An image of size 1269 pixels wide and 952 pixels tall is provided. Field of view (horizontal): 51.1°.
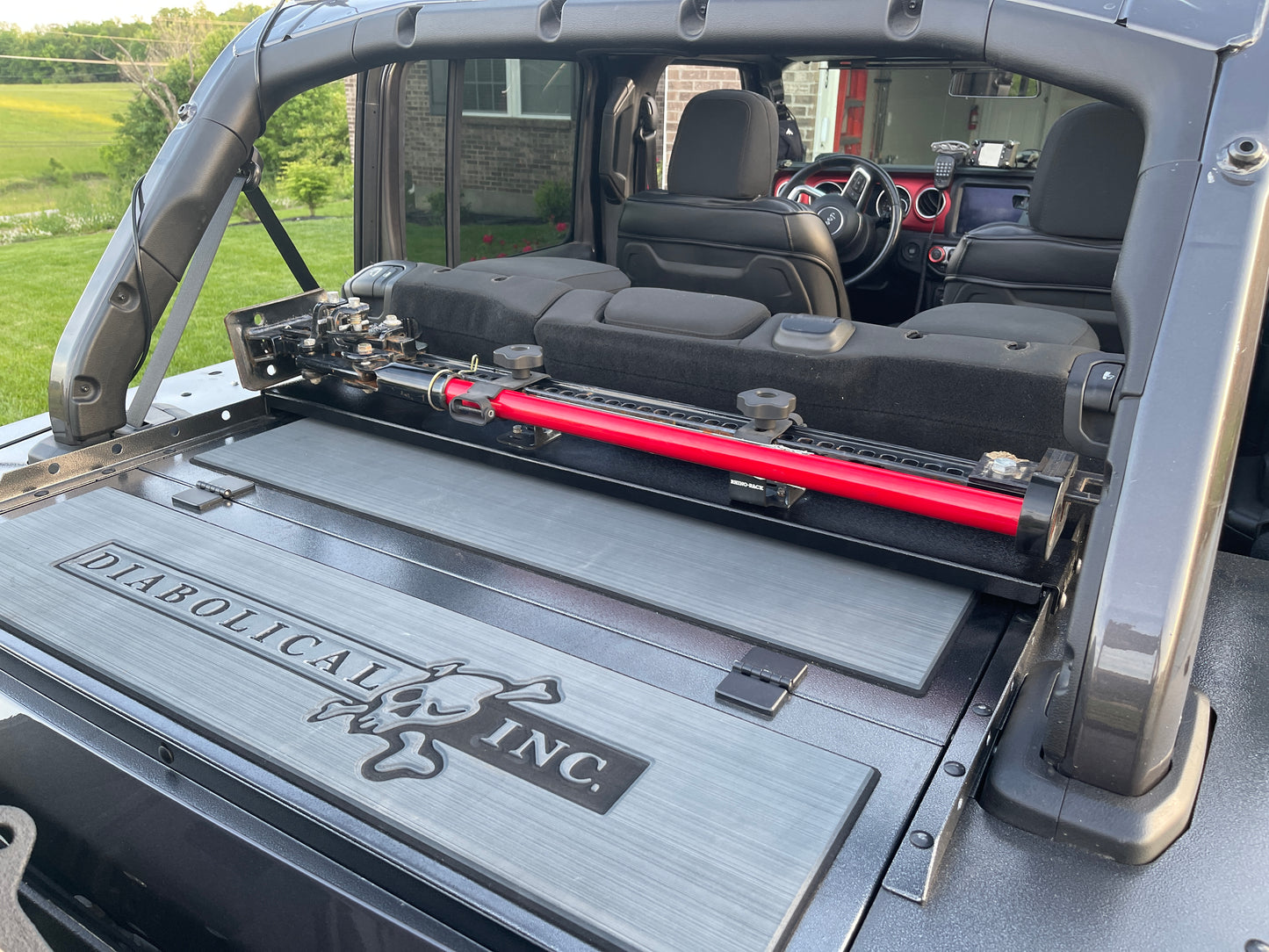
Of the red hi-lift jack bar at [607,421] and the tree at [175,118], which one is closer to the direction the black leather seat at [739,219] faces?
the tree

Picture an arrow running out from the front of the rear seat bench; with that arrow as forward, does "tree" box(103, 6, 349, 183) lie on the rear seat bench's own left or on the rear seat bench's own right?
on the rear seat bench's own left

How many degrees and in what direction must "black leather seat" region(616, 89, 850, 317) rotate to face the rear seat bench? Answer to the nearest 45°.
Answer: approximately 135° to its right

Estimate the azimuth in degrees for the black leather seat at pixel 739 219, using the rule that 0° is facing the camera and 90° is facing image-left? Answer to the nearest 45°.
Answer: approximately 225°

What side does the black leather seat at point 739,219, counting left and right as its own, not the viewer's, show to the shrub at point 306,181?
left

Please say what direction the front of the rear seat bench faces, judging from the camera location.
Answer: facing away from the viewer and to the right of the viewer

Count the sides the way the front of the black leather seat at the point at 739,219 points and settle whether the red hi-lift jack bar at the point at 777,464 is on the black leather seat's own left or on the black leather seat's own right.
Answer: on the black leather seat's own right

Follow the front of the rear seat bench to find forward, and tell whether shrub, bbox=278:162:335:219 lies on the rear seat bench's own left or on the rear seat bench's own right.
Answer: on the rear seat bench's own left
